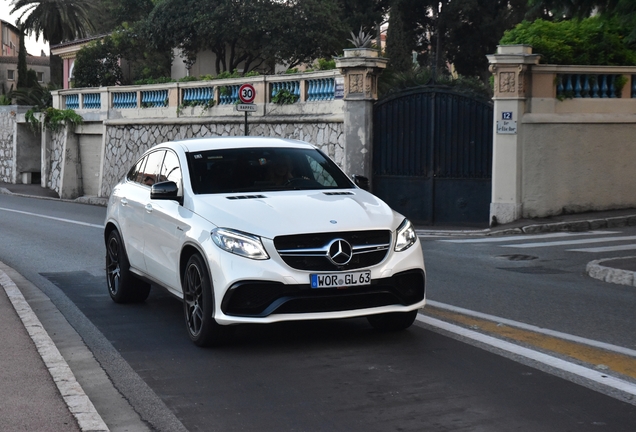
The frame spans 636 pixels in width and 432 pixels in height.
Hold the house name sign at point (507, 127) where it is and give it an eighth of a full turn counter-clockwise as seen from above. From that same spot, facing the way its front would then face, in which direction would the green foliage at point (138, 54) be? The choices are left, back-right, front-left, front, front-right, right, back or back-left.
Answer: back

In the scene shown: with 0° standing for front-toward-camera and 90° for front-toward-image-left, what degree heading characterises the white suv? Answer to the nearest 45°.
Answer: approximately 315°

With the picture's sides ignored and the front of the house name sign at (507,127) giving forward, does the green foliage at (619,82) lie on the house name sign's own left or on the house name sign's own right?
on the house name sign's own left

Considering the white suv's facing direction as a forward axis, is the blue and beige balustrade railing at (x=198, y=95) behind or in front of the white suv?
behind

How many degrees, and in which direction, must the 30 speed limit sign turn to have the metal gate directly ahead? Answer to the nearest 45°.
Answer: approximately 45° to its left

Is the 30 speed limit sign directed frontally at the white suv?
yes

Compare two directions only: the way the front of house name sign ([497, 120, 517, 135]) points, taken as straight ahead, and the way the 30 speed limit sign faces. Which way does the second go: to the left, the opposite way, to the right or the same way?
the same way

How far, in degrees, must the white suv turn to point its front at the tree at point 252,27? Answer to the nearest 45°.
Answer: approximately 135° to its left

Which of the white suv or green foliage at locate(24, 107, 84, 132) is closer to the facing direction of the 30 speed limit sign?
the white suv

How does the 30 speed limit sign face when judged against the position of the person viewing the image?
facing the viewer

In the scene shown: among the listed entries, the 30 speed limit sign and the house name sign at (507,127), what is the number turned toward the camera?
2

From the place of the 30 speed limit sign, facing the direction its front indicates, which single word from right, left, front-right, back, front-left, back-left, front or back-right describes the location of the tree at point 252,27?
back

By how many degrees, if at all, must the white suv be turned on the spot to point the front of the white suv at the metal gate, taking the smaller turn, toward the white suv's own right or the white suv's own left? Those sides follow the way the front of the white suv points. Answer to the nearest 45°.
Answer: approximately 135° to the white suv's own left

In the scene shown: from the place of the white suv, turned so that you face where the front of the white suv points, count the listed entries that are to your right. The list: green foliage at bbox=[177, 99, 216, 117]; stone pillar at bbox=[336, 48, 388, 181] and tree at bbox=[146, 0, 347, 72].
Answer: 0
